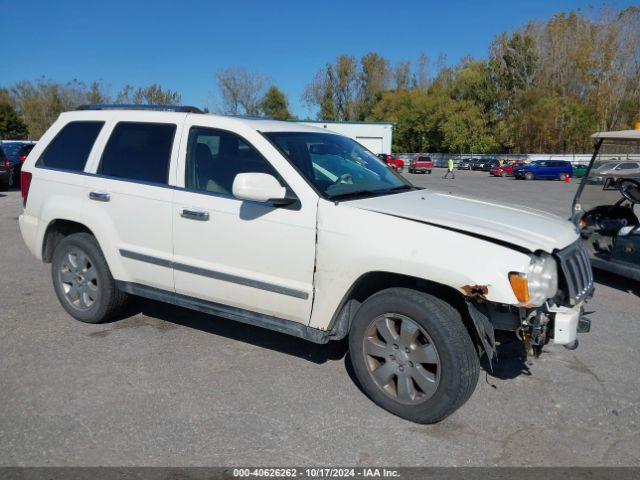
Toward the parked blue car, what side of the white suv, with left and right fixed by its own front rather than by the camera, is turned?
left

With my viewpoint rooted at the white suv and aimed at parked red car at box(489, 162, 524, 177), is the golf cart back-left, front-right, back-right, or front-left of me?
front-right

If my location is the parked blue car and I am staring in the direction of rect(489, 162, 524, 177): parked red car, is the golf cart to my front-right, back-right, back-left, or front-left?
back-left

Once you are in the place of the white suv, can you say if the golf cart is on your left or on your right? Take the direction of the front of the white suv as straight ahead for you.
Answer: on your left

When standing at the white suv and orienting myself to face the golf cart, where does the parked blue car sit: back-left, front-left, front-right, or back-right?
front-left

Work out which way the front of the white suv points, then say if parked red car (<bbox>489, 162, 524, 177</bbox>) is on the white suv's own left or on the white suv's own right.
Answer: on the white suv's own left

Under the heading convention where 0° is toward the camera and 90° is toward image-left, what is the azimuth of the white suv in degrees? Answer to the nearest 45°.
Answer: approximately 315°

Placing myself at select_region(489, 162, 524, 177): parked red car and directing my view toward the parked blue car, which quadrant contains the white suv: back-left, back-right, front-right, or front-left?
front-right
